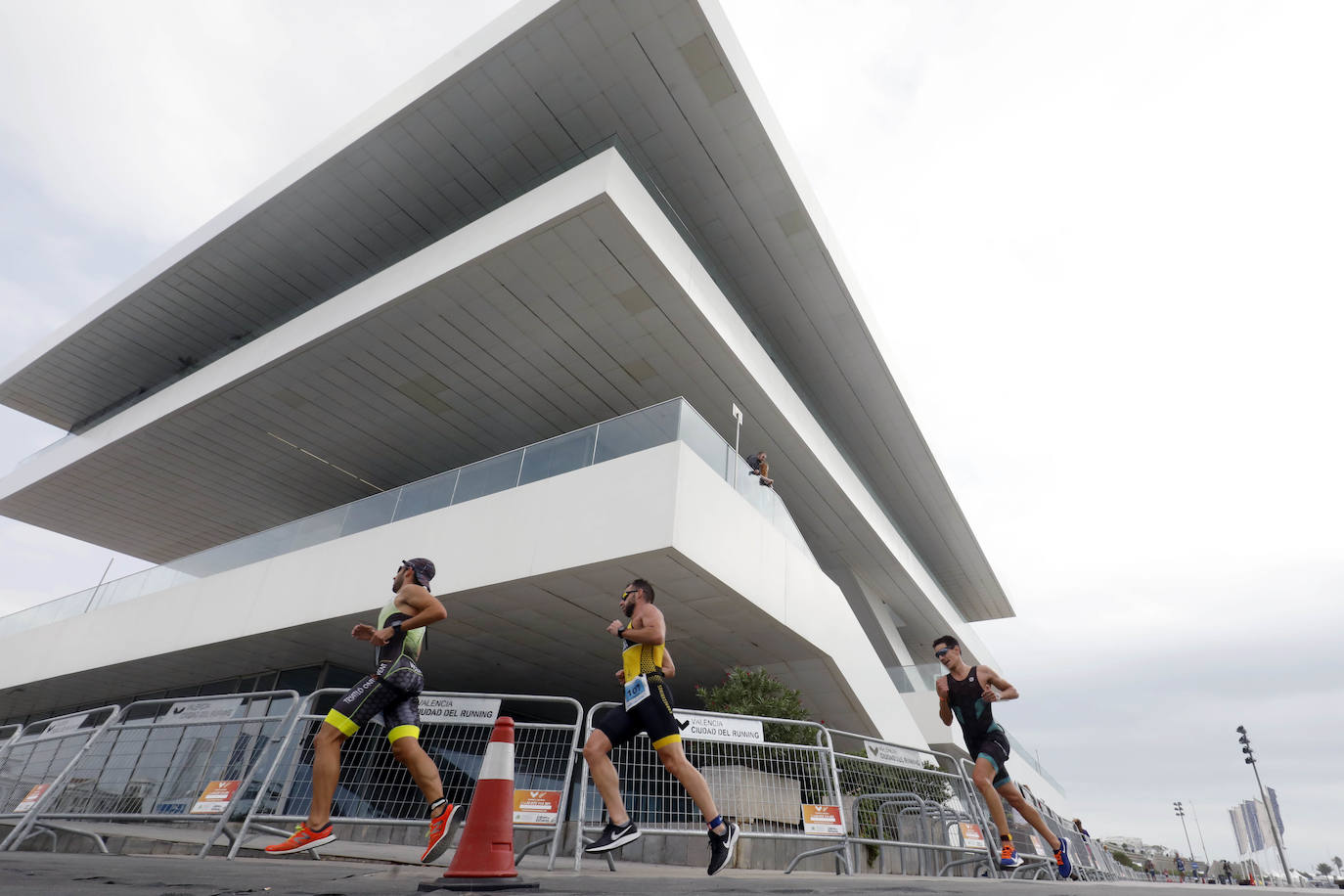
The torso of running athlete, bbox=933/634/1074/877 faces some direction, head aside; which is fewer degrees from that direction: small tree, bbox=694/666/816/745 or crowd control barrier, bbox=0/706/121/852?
the crowd control barrier

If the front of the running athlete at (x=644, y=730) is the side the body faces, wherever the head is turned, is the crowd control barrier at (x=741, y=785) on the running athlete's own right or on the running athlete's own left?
on the running athlete's own right

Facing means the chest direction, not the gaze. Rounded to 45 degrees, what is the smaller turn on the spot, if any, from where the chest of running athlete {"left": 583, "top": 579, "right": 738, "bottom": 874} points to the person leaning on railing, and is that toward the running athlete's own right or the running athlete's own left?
approximately 90° to the running athlete's own right

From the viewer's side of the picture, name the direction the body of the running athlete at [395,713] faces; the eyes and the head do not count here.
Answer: to the viewer's left

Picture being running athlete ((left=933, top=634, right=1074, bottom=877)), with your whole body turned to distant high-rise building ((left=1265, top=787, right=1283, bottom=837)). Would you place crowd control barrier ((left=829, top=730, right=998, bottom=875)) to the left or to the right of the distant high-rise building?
left

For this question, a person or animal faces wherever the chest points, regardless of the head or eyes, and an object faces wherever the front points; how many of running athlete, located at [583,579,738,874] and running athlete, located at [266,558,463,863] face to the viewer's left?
2

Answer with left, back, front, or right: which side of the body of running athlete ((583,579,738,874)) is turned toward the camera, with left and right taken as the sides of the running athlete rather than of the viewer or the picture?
left

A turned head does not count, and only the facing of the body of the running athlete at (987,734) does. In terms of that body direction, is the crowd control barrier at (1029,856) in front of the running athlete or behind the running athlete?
behind

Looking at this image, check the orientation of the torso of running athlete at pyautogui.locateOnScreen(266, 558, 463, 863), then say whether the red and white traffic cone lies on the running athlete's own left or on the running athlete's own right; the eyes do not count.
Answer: on the running athlete's own left

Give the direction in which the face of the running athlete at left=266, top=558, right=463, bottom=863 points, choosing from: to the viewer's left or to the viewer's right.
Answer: to the viewer's left

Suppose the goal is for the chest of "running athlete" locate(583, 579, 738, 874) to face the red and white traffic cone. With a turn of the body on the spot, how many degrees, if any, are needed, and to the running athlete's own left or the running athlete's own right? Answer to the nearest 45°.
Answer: approximately 45° to the running athlete's own left

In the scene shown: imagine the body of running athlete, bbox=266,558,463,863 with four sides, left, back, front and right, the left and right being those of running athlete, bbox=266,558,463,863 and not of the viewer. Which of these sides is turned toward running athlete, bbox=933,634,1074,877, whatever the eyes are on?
back

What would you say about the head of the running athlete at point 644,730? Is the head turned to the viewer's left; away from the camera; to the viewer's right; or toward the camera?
to the viewer's left

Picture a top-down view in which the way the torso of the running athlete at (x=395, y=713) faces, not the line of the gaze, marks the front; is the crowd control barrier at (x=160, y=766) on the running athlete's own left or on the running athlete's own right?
on the running athlete's own right
